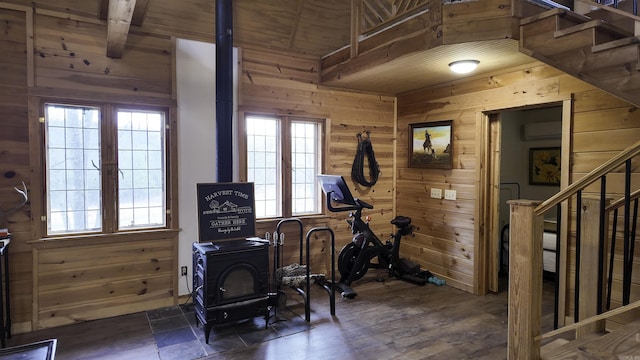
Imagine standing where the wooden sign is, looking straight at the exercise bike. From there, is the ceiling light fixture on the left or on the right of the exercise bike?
right

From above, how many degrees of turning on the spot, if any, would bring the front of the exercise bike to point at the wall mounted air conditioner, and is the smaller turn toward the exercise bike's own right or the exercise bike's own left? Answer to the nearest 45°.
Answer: approximately 180°

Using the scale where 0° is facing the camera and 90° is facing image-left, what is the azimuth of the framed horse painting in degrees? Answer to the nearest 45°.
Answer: approximately 45°

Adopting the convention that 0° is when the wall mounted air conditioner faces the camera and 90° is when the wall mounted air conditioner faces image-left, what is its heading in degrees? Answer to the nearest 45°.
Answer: approximately 45°

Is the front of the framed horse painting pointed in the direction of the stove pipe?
yes

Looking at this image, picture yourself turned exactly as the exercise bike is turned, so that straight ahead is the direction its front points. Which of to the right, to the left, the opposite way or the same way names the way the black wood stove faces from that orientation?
to the left

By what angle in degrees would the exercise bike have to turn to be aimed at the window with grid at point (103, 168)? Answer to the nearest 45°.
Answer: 0° — it already faces it
